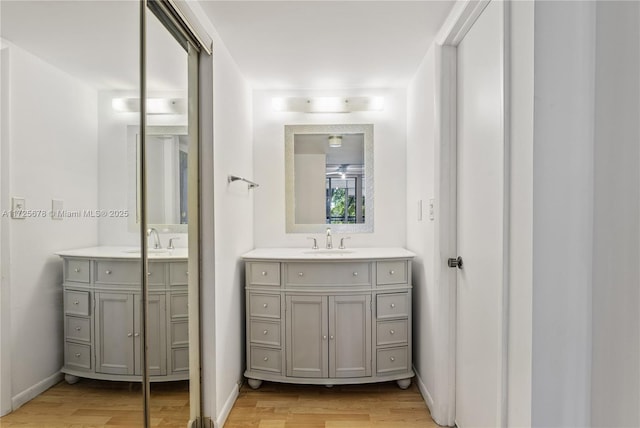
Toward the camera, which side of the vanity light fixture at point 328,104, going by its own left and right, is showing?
front

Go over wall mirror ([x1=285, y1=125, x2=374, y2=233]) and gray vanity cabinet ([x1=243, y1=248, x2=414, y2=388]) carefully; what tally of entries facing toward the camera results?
2

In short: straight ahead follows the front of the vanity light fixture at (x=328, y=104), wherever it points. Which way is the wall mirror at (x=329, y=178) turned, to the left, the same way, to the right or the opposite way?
the same way

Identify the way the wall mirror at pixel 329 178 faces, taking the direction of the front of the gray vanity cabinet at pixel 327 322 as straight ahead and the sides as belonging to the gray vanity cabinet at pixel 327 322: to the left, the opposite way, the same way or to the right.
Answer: the same way

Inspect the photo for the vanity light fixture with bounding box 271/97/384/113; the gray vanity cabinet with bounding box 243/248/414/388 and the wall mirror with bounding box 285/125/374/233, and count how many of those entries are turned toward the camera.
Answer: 3

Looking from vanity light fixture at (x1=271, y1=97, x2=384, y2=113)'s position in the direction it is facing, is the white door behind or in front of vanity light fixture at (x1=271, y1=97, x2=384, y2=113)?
in front

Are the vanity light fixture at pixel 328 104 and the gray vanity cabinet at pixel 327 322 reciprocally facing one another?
no

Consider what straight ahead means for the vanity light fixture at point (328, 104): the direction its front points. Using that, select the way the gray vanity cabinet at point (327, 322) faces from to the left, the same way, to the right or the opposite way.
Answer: the same way

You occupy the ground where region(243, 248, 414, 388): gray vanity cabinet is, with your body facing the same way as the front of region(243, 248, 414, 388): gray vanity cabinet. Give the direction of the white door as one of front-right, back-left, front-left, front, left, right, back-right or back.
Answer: front-left

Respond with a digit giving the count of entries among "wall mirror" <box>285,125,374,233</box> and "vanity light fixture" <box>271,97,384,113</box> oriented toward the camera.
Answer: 2
